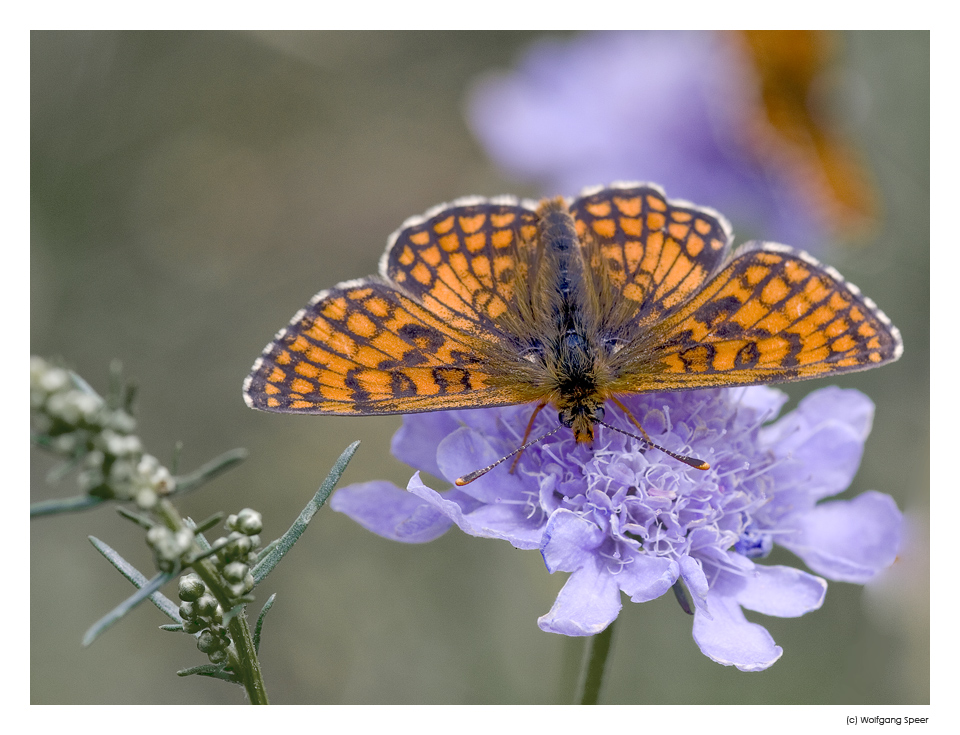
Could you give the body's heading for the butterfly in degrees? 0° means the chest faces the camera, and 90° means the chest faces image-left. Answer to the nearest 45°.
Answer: approximately 0°

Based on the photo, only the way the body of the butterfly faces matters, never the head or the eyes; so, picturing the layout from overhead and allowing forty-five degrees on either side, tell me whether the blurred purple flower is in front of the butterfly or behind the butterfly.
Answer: behind
